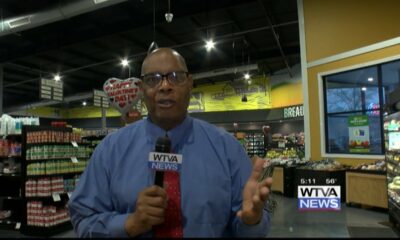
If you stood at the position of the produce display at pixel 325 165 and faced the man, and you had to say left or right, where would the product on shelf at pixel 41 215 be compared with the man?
right

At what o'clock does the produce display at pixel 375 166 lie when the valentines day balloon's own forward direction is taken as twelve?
The produce display is roughly at 9 o'clock from the valentines day balloon.

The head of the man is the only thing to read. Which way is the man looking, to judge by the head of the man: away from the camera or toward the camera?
toward the camera

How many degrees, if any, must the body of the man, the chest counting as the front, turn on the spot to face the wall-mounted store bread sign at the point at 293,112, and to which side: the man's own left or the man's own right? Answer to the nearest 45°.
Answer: approximately 180°

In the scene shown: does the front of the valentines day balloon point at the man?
yes

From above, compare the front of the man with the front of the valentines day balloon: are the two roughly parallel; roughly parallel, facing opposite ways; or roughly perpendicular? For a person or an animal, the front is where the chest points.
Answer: roughly parallel

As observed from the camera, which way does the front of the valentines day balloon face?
facing the viewer

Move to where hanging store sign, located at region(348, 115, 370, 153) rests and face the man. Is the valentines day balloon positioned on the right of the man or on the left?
right

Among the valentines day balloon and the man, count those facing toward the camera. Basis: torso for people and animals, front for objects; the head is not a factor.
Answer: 2
